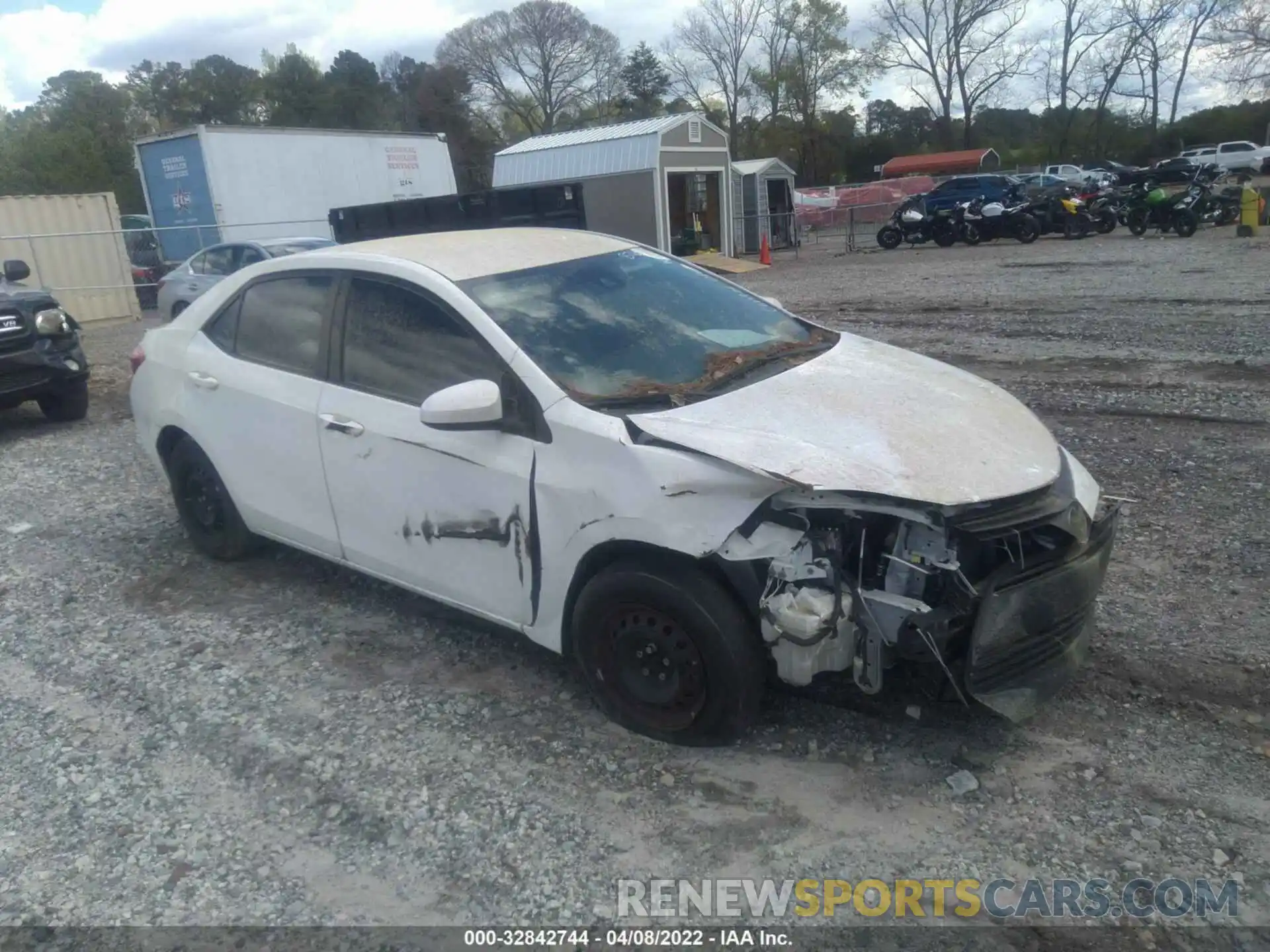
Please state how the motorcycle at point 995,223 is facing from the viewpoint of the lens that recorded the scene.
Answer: facing to the left of the viewer

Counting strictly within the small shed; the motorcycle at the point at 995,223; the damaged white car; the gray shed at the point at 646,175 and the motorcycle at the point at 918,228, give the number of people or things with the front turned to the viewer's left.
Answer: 2

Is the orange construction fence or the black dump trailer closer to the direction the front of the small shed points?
the black dump trailer

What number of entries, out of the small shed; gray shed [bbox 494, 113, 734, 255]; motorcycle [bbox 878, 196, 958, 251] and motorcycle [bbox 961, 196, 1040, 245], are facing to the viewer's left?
2

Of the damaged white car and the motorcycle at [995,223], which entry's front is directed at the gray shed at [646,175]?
the motorcycle

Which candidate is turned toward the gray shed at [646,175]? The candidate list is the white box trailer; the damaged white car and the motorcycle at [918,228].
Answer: the motorcycle

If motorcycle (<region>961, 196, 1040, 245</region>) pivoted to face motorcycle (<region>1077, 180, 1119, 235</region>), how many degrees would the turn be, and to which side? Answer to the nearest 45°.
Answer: approximately 180°

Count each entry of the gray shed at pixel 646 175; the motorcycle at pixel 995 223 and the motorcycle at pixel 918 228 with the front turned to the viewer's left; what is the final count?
2

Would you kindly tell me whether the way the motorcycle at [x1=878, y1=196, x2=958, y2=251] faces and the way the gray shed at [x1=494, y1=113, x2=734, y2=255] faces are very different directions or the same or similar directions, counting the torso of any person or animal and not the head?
very different directions

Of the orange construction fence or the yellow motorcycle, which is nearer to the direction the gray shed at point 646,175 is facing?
the yellow motorcycle

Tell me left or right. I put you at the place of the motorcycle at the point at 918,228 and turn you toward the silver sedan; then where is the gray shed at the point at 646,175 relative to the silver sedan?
right

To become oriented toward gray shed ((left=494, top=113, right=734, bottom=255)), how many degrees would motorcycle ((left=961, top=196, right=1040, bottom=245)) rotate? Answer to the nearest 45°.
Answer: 0° — it already faces it

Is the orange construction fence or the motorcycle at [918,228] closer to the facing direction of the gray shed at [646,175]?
the motorcycle

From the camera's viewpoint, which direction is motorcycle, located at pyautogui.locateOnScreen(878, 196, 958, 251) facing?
to the viewer's left
